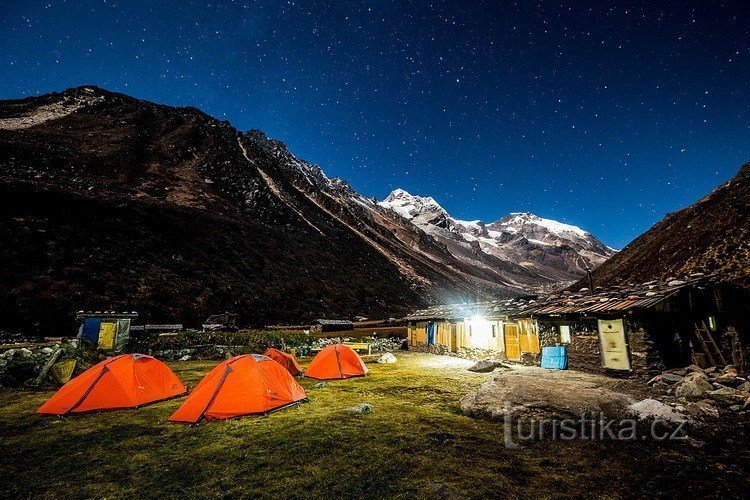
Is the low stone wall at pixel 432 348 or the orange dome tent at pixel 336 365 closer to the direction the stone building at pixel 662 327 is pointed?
the orange dome tent

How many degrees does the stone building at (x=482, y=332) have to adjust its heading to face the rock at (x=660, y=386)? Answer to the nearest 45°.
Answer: approximately 90° to its left

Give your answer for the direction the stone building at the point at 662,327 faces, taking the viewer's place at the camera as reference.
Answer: facing the viewer and to the left of the viewer

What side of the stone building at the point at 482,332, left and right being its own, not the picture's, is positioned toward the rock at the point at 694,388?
left

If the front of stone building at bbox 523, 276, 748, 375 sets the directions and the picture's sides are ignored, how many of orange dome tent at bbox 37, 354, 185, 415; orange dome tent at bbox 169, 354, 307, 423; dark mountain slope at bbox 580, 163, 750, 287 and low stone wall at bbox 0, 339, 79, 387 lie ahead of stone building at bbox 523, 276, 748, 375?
3

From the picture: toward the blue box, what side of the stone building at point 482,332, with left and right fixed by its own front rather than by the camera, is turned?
left

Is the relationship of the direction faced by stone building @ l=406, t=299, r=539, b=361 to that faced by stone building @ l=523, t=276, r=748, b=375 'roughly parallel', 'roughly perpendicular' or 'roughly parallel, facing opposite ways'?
roughly parallel

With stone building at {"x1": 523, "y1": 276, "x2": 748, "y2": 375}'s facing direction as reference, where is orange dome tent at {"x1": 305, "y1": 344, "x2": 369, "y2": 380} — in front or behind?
in front

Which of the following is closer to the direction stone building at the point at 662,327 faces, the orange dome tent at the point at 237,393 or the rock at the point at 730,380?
the orange dome tent

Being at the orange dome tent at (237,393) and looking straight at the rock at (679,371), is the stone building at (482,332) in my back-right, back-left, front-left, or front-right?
front-left

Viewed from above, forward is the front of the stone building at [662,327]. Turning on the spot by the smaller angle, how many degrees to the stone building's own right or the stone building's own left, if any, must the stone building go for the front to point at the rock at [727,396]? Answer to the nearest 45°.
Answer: approximately 45° to the stone building's own left

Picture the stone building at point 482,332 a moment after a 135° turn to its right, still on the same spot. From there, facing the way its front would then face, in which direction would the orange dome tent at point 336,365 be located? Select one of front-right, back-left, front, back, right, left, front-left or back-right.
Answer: back-left

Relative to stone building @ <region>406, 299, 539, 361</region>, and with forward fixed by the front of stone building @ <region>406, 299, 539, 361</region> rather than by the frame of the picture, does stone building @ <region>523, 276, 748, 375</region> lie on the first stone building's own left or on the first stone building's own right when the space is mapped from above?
on the first stone building's own left

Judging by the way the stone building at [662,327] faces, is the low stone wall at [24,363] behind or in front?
in front

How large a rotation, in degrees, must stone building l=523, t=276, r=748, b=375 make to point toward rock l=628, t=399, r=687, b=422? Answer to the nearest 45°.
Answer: approximately 45° to its left

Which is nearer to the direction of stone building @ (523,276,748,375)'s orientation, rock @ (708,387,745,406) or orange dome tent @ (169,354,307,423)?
the orange dome tent

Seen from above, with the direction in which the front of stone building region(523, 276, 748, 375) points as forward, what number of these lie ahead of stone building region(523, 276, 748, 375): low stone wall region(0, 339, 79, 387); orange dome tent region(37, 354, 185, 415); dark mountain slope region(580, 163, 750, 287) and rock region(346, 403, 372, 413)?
3

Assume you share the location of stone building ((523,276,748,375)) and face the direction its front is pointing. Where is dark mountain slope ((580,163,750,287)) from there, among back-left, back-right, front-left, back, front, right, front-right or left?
back-right

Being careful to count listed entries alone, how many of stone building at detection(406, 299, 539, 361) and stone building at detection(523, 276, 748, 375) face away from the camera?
0
